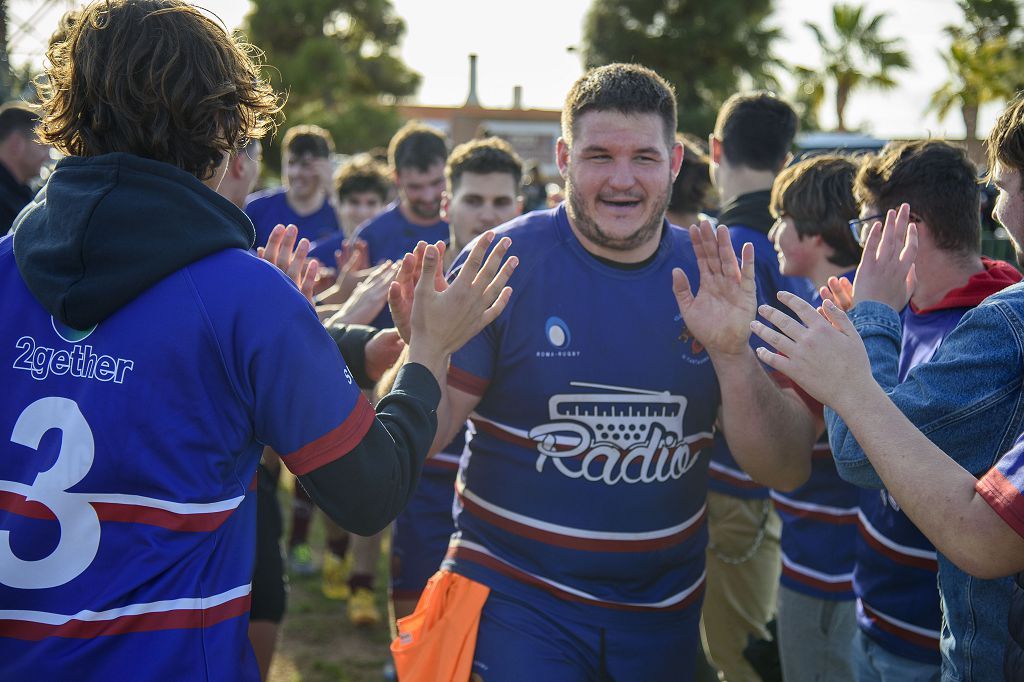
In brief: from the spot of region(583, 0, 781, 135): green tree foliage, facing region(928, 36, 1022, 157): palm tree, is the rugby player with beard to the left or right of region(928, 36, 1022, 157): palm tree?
right

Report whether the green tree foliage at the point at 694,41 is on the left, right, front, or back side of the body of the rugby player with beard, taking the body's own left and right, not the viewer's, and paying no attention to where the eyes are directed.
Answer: back

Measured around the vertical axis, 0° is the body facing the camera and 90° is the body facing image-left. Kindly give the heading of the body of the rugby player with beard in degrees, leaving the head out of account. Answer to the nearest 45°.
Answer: approximately 0°

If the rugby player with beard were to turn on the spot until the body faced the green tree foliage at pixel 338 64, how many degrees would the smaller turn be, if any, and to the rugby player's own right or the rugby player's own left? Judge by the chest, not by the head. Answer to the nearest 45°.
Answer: approximately 180°

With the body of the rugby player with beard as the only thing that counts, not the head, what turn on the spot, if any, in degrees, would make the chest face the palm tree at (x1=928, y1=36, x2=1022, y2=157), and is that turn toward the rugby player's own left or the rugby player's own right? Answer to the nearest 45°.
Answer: approximately 180°
